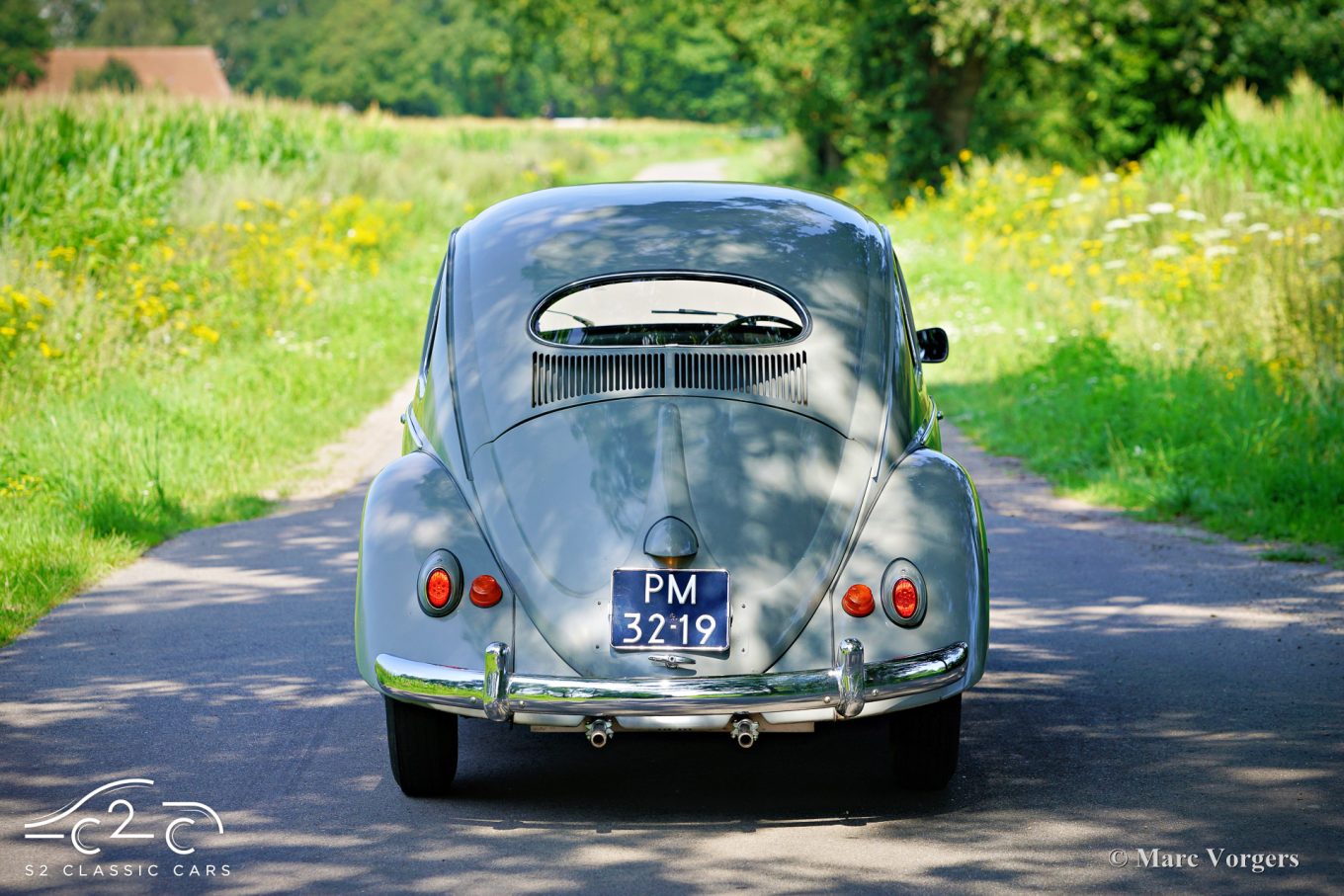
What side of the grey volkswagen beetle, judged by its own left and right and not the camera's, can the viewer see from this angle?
back
